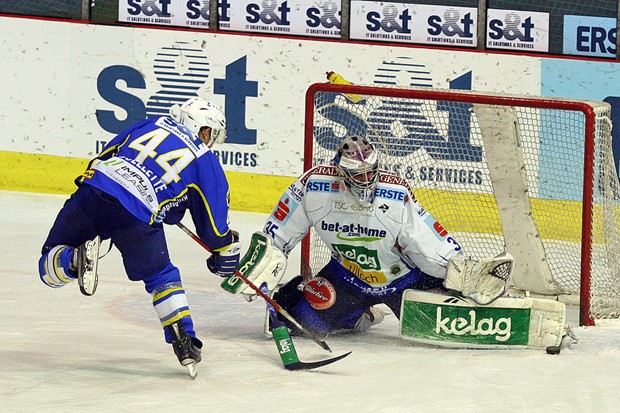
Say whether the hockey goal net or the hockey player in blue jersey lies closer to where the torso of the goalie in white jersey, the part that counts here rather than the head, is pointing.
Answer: the hockey player in blue jersey

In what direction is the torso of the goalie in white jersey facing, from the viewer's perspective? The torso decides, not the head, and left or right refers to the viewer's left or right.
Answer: facing the viewer

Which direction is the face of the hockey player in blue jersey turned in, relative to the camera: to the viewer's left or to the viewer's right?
to the viewer's right

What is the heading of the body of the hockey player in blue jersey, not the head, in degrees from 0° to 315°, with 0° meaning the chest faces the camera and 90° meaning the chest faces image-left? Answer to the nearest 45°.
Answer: approximately 225°

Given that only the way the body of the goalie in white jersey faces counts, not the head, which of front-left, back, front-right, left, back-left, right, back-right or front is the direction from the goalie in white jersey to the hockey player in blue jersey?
front-right

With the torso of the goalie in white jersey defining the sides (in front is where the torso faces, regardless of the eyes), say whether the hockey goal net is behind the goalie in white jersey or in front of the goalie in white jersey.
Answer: behind

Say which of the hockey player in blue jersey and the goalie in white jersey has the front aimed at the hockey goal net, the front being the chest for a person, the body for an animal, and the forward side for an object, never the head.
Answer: the hockey player in blue jersey

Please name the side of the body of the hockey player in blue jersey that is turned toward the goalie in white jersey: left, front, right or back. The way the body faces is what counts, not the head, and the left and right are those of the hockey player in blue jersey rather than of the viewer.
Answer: front

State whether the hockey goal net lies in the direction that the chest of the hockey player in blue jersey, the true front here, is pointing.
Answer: yes

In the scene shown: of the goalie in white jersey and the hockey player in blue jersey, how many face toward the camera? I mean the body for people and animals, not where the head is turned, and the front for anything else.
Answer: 1
